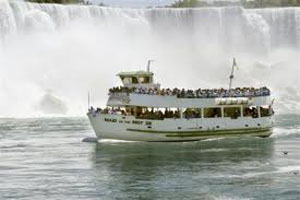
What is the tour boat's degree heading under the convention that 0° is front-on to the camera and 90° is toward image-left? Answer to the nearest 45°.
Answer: approximately 90°
